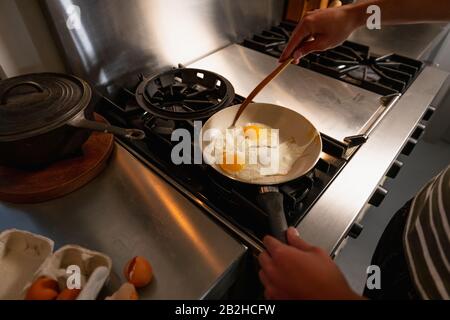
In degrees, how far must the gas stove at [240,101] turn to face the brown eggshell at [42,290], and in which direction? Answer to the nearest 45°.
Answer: approximately 90° to its right

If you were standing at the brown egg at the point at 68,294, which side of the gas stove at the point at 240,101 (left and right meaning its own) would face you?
right

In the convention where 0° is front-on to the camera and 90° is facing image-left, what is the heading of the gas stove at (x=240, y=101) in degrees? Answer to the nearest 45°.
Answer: approximately 315°
